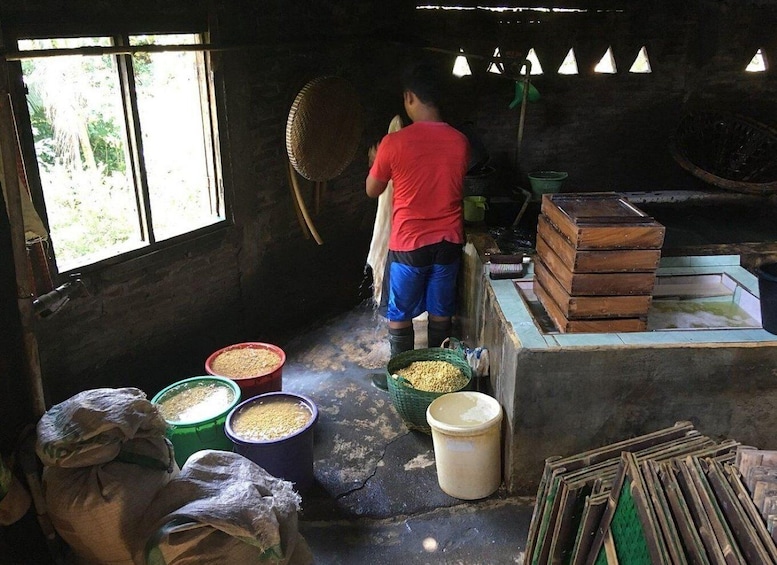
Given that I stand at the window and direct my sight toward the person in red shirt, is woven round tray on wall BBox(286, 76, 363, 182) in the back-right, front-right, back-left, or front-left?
front-left

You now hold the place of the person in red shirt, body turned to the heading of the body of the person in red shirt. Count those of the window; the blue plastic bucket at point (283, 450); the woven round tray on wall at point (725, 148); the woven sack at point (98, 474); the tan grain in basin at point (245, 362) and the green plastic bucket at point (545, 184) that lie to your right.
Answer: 2

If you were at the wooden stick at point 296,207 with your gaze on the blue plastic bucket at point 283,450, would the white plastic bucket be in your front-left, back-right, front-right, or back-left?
front-left

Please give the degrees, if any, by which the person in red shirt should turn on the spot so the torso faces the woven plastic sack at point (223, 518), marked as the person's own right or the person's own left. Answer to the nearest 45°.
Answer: approximately 135° to the person's own left

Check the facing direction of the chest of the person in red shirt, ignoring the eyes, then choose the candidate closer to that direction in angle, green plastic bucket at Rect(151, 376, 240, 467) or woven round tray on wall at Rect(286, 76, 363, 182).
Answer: the woven round tray on wall

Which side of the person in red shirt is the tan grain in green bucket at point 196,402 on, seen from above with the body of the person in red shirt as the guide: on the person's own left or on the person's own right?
on the person's own left

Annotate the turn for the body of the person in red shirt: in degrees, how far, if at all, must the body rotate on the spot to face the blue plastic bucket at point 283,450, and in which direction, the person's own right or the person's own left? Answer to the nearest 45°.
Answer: approximately 90° to the person's own left

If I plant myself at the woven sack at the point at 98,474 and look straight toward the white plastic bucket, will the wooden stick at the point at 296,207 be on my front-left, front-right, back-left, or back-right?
front-left

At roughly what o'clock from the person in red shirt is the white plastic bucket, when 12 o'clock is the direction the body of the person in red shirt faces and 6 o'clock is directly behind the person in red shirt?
The white plastic bucket is roughly at 7 o'clock from the person in red shirt.

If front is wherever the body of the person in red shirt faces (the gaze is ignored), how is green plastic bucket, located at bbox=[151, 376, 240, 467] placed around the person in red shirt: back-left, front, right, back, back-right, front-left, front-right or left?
left

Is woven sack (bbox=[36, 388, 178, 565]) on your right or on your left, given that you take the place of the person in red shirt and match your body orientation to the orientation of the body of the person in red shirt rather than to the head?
on your left

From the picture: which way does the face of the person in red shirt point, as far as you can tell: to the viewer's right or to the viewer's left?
to the viewer's left

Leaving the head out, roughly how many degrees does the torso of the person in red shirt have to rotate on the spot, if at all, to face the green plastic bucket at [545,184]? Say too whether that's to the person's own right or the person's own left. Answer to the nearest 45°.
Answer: approximately 90° to the person's own right

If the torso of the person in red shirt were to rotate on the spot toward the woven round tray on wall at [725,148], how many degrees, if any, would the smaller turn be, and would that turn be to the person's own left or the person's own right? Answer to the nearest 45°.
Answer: approximately 90° to the person's own right

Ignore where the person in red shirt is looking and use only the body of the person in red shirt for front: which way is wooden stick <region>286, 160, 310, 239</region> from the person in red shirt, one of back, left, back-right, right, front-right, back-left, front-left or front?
front

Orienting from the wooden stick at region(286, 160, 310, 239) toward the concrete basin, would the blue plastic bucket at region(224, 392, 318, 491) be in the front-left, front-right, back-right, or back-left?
front-right

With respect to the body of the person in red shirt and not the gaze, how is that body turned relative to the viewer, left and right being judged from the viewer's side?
facing away from the viewer and to the left of the viewer

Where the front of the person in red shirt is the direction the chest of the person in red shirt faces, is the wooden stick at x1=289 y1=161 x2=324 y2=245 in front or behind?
in front
